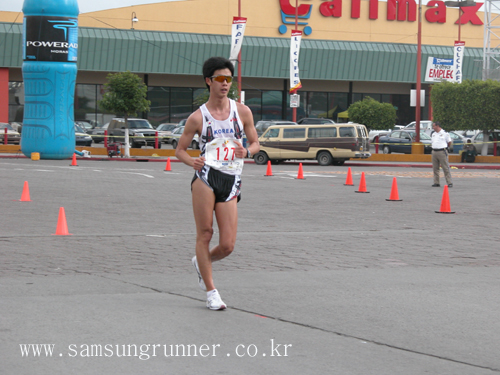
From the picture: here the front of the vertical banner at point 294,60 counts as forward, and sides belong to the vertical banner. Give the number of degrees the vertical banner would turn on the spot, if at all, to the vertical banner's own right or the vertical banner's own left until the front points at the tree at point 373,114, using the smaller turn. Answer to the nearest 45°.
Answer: approximately 135° to the vertical banner's own left

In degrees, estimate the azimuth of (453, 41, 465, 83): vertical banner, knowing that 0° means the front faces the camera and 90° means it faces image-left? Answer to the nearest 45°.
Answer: approximately 0°

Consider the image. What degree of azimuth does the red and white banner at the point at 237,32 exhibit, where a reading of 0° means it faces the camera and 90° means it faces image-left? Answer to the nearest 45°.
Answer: approximately 0°

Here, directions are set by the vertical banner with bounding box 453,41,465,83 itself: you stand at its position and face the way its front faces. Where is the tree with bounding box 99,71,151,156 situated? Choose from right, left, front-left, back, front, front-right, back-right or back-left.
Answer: front-right

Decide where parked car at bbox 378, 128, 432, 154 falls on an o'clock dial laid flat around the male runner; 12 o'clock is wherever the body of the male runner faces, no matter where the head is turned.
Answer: The parked car is roughly at 8 o'clock from the male runner.

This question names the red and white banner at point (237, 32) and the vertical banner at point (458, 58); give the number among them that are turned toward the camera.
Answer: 2

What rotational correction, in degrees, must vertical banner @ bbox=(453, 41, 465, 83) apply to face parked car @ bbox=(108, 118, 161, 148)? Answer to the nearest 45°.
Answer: approximately 90° to its right

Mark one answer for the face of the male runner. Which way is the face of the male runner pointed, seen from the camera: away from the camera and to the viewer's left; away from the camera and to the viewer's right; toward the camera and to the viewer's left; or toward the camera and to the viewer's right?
toward the camera and to the viewer's right

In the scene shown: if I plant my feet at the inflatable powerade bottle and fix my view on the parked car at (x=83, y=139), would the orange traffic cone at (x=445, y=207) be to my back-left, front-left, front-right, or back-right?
back-right
